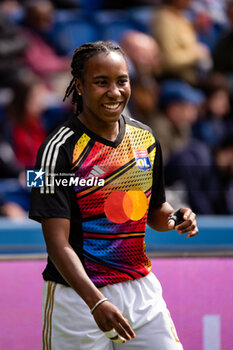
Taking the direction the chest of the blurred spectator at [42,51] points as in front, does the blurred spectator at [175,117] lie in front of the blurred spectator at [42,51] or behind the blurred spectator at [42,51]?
in front

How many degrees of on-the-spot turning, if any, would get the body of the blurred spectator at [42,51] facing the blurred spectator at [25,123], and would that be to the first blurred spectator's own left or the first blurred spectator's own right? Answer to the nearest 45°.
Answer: approximately 45° to the first blurred spectator's own right

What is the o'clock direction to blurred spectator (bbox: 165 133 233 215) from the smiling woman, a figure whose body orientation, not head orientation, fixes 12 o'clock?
The blurred spectator is roughly at 8 o'clock from the smiling woman.

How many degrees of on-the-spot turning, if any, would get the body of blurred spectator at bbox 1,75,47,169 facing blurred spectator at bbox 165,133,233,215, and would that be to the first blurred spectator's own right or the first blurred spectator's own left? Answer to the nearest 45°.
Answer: approximately 45° to the first blurred spectator's own left

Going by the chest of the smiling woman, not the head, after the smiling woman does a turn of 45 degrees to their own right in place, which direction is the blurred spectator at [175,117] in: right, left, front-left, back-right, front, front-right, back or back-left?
back

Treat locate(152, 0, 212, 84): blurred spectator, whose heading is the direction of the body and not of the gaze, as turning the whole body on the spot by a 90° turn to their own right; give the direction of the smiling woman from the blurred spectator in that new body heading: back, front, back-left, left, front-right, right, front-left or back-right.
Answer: front-left

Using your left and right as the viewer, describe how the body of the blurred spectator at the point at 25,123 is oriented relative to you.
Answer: facing the viewer and to the right of the viewer

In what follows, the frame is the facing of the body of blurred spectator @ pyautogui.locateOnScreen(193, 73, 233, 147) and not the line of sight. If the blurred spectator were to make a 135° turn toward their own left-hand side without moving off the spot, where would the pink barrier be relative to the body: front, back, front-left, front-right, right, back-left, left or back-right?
back

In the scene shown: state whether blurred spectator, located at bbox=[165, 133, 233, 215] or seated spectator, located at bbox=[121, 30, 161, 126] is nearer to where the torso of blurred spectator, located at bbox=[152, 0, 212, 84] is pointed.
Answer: the blurred spectator
